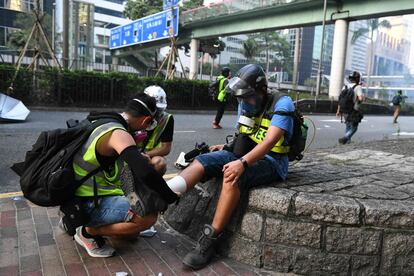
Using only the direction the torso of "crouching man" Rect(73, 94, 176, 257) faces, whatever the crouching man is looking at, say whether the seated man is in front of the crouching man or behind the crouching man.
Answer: in front

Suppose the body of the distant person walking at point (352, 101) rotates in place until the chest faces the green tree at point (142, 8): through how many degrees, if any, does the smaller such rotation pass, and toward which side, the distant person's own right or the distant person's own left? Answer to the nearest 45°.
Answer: approximately 90° to the distant person's own left

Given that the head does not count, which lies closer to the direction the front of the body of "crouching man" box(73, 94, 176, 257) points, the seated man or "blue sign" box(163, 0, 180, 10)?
the seated man

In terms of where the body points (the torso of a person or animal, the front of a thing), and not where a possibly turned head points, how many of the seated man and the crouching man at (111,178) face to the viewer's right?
1

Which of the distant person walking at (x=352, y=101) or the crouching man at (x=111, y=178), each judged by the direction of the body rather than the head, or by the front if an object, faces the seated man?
the crouching man

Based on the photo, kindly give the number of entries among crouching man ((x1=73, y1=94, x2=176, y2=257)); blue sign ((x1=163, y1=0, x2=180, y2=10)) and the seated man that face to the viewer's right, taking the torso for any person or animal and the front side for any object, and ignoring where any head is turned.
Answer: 1

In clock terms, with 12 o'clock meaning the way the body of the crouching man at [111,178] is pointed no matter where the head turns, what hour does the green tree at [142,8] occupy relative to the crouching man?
The green tree is roughly at 9 o'clock from the crouching man.

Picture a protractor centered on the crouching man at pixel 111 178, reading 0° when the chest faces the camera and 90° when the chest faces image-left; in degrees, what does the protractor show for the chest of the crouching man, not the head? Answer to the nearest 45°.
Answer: approximately 270°

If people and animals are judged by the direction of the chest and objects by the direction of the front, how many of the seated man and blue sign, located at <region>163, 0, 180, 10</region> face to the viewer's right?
0

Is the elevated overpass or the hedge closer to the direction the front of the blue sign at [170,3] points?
the hedge

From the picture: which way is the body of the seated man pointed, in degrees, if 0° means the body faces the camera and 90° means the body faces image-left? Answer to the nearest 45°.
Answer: approximately 45°

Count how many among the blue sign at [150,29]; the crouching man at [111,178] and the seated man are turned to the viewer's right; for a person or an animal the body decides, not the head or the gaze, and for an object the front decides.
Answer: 1

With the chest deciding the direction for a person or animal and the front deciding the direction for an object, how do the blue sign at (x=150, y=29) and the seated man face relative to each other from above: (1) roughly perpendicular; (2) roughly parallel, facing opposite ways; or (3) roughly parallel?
roughly parallel

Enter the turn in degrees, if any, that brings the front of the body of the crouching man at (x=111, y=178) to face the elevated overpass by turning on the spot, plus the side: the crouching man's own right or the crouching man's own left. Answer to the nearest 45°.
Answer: approximately 45° to the crouching man's own left

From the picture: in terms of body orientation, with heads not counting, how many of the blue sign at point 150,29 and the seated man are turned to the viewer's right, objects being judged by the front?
0

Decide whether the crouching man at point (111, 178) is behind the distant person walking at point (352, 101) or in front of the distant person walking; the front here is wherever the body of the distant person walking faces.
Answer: behind

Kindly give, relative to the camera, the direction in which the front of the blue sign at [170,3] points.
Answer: facing the viewer and to the left of the viewer
